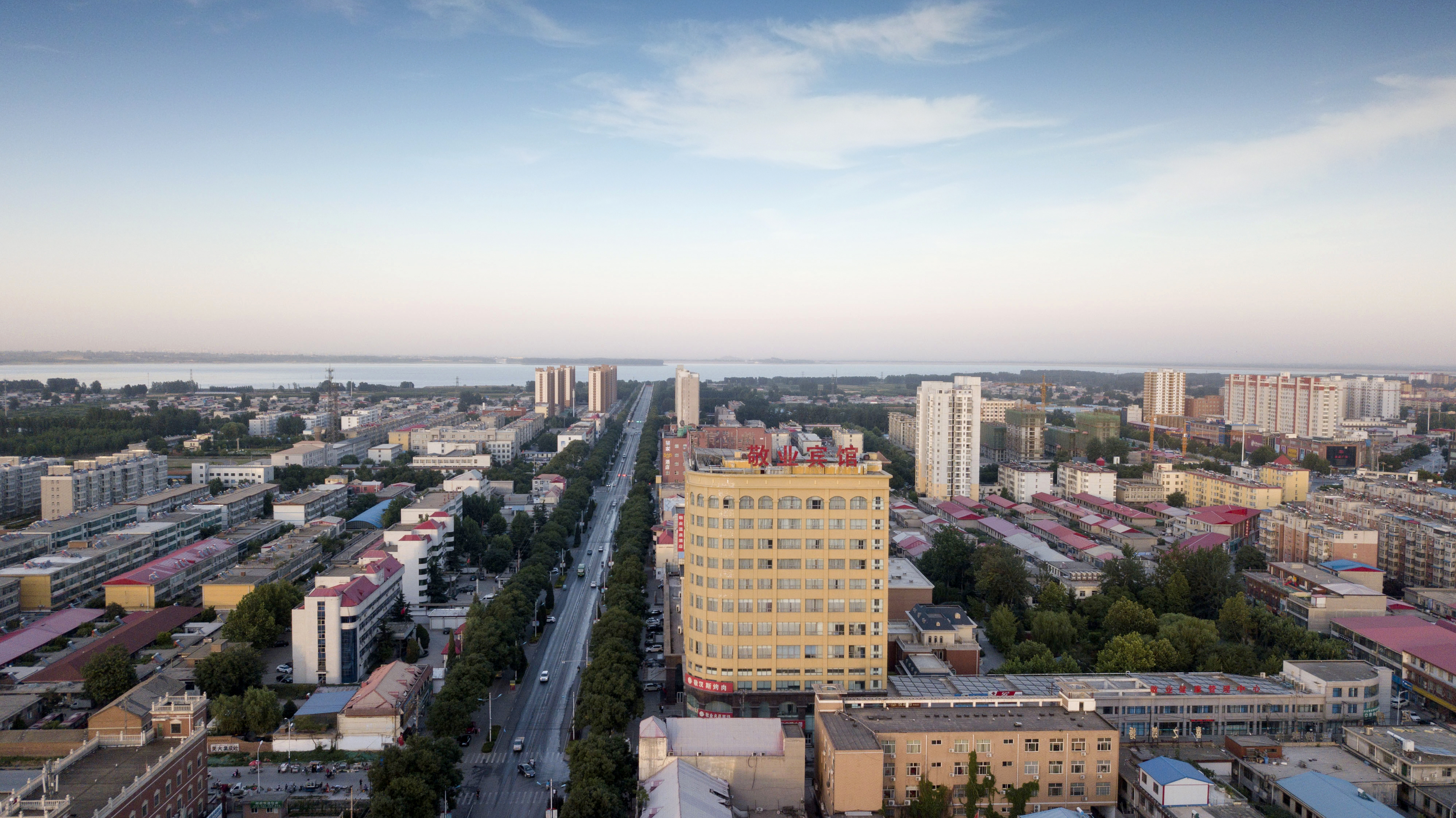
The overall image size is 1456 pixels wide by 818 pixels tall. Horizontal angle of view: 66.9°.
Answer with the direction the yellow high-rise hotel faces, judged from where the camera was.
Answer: facing the viewer

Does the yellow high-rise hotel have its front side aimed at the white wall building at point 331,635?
no

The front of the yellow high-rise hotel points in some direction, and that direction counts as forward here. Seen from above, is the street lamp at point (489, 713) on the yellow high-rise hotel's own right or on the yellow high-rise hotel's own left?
on the yellow high-rise hotel's own right
